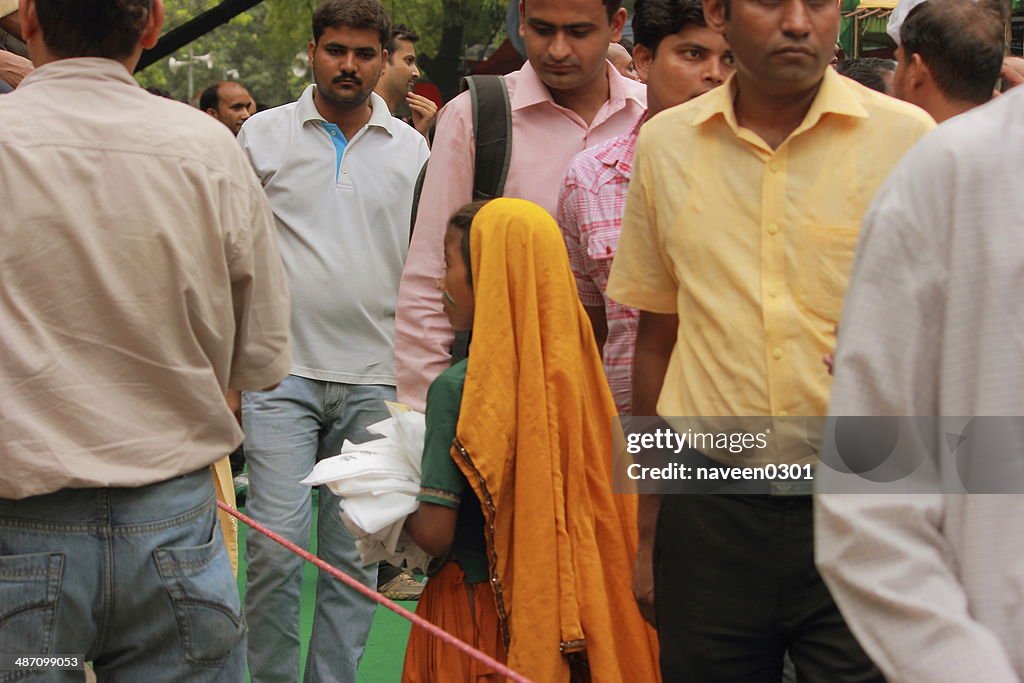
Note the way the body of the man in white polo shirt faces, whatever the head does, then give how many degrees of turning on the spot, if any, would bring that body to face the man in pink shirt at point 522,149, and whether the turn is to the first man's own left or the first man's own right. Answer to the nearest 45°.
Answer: approximately 45° to the first man's own left

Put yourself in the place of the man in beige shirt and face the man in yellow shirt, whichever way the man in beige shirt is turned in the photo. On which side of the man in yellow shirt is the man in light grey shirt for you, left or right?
right

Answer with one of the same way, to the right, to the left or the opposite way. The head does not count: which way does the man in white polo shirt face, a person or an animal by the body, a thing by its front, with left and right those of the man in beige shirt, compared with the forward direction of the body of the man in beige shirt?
the opposite way

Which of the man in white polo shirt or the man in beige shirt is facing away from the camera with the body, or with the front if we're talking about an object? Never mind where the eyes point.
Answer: the man in beige shirt

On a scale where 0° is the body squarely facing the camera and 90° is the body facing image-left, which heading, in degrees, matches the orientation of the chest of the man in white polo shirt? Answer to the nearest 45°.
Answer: approximately 0°

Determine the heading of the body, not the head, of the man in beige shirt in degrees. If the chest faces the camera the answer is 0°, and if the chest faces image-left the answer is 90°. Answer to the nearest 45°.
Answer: approximately 180°

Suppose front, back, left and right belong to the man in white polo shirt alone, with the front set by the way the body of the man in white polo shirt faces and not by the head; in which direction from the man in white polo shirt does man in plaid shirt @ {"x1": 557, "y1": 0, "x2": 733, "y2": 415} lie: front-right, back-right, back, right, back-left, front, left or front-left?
front-left

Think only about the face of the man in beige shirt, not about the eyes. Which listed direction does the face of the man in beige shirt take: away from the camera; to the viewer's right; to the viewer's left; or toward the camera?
away from the camera

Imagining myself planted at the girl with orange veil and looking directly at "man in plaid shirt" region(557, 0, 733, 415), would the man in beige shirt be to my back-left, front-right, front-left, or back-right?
back-left

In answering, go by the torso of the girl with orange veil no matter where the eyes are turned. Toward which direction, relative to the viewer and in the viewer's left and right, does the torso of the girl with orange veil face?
facing away from the viewer and to the left of the viewer

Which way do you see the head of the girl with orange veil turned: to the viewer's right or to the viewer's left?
to the viewer's left

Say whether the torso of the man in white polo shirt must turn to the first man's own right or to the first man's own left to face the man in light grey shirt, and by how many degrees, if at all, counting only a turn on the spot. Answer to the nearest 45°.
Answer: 0° — they already face them

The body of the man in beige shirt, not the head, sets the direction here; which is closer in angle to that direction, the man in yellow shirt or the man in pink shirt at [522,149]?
the man in pink shirt
